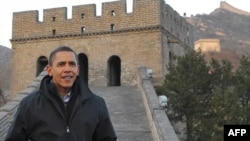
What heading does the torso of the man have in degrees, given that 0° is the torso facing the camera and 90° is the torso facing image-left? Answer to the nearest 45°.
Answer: approximately 0°

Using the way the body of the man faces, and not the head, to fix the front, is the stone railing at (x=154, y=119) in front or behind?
behind

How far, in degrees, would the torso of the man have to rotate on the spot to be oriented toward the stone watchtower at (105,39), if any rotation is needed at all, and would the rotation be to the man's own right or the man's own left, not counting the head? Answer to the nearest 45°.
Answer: approximately 180°
